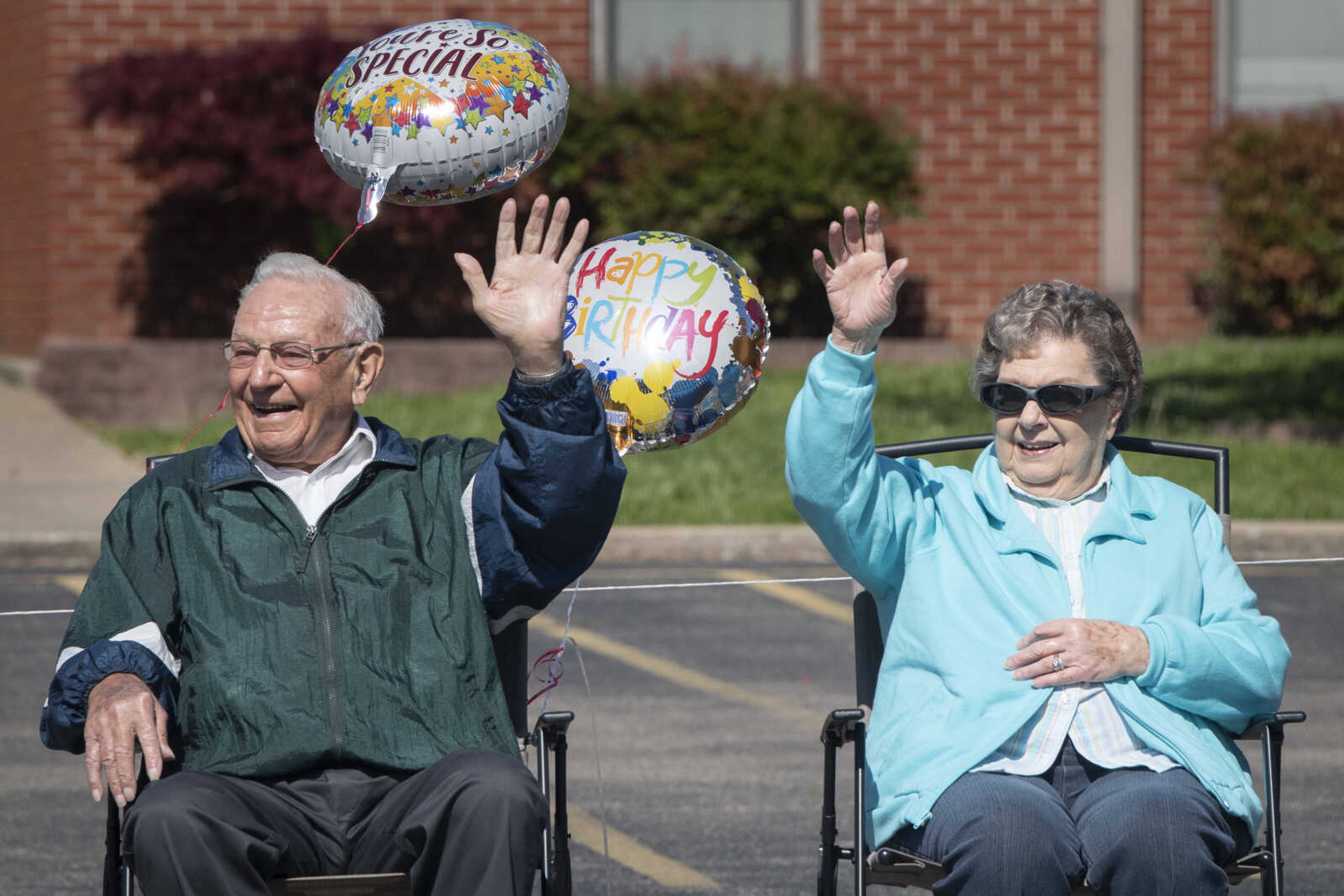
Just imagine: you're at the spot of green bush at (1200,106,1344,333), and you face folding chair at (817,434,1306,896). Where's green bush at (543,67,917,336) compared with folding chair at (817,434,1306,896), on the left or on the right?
right

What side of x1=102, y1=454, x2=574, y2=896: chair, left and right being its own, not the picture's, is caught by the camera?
front

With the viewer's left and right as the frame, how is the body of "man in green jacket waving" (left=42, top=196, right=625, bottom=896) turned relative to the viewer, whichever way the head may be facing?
facing the viewer

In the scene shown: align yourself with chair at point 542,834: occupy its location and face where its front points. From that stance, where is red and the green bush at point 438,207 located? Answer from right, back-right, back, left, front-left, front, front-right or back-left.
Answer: back

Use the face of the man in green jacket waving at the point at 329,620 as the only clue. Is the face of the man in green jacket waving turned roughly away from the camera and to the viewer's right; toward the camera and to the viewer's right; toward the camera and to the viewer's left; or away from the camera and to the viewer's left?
toward the camera and to the viewer's left

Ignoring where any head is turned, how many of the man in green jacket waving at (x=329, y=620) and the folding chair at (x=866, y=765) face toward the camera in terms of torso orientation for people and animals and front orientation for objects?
2

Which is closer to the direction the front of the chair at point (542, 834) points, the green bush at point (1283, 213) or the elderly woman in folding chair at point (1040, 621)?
the elderly woman in folding chair

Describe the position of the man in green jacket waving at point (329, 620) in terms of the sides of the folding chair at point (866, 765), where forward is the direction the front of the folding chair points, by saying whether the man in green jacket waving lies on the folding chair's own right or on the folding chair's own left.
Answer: on the folding chair's own right

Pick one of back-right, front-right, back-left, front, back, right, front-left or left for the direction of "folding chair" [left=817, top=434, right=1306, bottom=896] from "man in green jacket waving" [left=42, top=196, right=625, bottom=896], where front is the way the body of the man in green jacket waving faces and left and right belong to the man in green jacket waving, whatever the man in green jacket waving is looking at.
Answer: left

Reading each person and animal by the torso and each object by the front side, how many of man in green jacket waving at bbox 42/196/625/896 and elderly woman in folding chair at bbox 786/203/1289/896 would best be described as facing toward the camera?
2

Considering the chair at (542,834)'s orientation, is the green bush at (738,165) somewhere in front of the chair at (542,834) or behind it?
behind

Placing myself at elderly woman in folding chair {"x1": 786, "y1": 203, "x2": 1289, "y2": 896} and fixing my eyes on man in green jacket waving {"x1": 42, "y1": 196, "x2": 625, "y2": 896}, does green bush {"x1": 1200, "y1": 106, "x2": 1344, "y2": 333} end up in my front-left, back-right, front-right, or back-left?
back-right

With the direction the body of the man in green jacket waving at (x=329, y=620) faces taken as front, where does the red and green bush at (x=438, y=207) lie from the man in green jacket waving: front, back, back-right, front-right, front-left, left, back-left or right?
back
